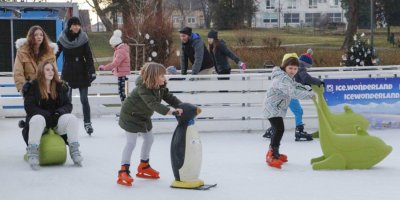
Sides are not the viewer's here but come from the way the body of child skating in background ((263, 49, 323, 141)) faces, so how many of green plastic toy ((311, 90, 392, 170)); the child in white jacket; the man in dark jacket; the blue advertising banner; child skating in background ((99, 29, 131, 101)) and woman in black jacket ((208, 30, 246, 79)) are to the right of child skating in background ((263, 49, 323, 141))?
2

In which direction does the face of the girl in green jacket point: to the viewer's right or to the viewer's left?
to the viewer's right

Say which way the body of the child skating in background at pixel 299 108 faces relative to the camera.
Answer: to the viewer's right

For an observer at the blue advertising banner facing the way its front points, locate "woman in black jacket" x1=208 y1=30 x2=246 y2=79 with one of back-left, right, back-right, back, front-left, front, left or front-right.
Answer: right

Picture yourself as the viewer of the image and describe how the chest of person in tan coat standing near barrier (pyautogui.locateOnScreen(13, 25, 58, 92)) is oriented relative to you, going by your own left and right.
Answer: facing the viewer and to the right of the viewer

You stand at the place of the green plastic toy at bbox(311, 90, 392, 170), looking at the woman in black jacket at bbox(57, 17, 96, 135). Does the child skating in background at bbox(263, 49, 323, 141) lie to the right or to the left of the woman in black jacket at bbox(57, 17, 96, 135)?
right

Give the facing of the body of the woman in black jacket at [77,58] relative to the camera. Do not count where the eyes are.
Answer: toward the camera

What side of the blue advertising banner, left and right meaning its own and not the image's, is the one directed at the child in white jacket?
front

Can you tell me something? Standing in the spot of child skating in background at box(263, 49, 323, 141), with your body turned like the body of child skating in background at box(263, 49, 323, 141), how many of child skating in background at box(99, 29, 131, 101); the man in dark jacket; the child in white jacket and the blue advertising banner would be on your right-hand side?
1

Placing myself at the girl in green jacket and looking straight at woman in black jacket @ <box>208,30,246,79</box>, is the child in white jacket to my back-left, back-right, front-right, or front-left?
front-right

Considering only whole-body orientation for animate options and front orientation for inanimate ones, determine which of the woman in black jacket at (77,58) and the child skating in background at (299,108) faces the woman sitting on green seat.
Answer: the woman in black jacket
